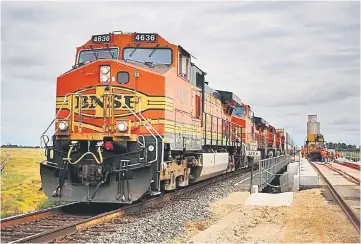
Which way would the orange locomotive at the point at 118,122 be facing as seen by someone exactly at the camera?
facing the viewer and to the left of the viewer
